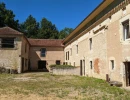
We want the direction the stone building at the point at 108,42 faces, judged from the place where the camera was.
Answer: facing the viewer and to the left of the viewer

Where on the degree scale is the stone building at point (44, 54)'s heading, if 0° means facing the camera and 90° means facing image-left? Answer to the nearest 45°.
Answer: approximately 0°

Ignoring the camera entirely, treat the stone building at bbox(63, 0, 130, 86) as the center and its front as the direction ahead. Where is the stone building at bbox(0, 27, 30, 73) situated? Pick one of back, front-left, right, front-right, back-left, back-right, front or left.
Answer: right

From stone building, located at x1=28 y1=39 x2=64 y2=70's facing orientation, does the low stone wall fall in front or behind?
in front

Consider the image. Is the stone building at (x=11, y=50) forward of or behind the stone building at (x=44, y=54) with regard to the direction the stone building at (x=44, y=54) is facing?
forward

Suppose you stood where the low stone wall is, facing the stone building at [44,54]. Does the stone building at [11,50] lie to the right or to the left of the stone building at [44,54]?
left

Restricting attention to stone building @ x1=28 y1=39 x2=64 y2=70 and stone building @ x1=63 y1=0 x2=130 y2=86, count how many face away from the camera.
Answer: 0

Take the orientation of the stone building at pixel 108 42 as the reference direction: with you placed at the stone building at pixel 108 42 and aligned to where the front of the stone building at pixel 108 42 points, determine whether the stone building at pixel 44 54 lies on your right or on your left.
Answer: on your right
